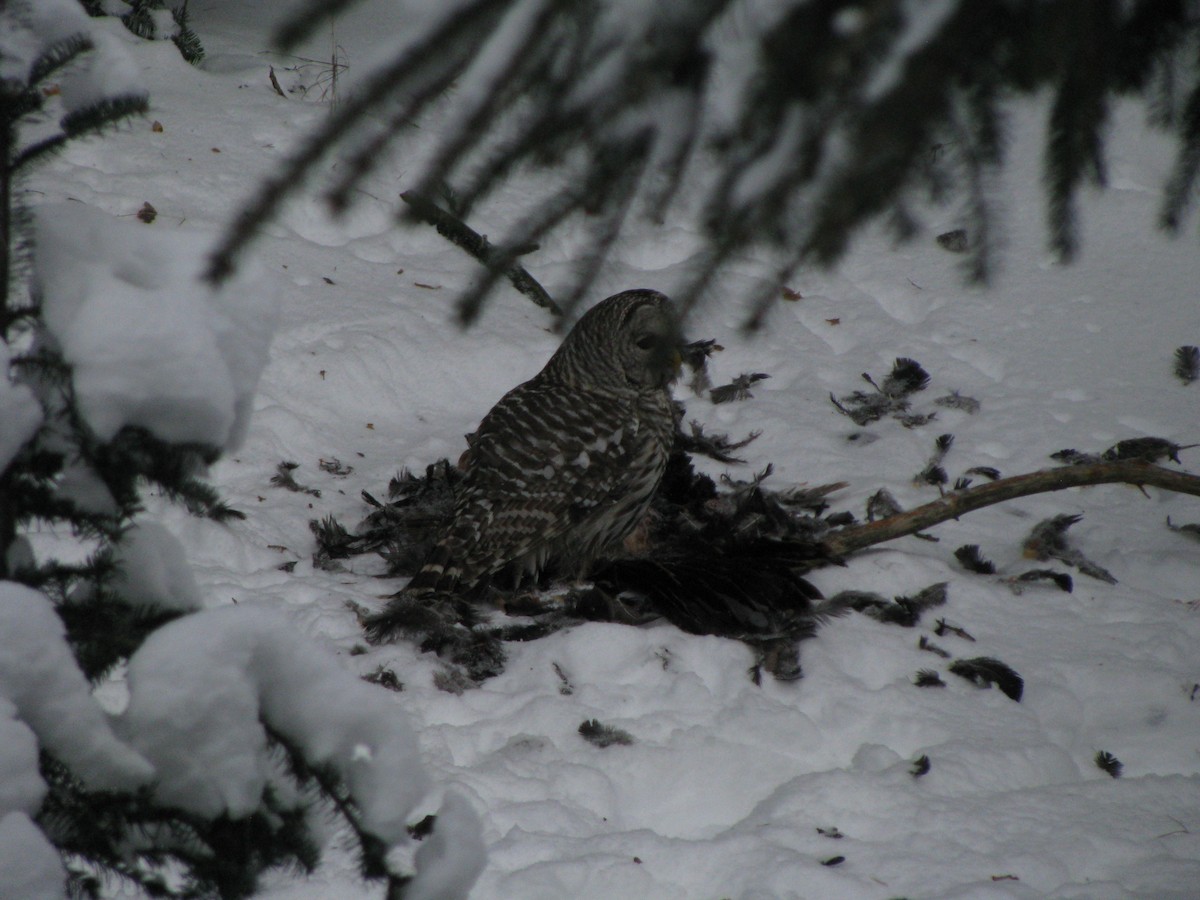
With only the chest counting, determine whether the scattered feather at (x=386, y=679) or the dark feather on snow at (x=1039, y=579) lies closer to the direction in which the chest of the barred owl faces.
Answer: the dark feather on snow

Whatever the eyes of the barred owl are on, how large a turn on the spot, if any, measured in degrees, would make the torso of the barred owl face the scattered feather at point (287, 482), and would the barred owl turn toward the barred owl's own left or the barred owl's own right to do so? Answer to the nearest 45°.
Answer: approximately 180°

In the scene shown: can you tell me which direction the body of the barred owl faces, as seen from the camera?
to the viewer's right

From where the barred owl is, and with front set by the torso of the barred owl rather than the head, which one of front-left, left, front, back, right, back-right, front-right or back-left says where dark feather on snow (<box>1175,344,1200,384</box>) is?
front-left

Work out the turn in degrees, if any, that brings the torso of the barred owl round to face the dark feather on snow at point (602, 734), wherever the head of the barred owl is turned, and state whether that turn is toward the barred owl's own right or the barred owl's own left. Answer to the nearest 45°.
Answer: approximately 90° to the barred owl's own right

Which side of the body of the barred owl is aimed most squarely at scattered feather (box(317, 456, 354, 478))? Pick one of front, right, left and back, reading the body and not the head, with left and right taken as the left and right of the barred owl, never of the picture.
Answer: back

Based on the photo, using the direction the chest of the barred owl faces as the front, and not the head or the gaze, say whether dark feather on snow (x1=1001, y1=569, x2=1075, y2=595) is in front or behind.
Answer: in front

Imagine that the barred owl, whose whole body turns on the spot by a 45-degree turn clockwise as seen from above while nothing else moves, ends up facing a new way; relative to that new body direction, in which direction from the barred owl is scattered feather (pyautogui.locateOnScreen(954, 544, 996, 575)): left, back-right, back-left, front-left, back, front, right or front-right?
front-left

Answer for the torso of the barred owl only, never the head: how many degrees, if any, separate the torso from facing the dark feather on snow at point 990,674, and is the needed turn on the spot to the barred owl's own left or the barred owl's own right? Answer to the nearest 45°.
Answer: approximately 45° to the barred owl's own right

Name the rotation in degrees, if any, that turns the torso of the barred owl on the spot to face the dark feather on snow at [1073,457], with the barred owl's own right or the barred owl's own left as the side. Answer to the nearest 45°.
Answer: approximately 45° to the barred owl's own left

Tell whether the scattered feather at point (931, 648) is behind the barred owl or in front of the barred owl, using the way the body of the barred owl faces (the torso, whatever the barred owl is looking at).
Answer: in front

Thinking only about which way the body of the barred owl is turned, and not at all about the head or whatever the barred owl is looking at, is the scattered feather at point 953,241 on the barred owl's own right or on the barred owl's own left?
on the barred owl's own left
